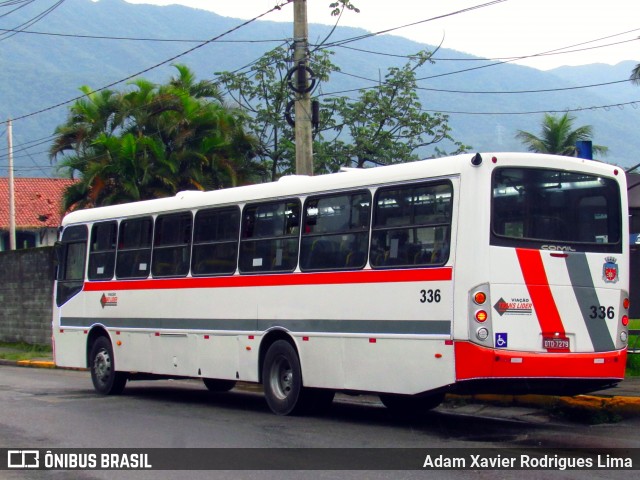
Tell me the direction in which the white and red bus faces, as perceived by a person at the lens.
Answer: facing away from the viewer and to the left of the viewer

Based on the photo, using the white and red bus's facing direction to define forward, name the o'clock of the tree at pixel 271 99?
The tree is roughly at 1 o'clock from the white and red bus.

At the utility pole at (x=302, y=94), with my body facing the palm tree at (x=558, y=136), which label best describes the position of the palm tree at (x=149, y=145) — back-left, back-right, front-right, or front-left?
front-left

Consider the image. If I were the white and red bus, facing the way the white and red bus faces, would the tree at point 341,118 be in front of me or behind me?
in front

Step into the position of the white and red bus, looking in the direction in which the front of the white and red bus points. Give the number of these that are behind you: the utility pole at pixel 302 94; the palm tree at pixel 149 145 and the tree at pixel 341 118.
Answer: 0

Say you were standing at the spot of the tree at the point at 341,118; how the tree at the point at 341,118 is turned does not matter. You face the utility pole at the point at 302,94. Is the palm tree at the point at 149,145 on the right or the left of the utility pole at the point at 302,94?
right

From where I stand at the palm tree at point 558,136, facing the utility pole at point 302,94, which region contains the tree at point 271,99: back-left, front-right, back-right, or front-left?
front-right

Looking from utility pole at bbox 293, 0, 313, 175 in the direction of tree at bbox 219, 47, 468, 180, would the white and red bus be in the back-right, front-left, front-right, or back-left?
back-right

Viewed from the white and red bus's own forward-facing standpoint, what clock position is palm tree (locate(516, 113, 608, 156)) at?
The palm tree is roughly at 2 o'clock from the white and red bus.

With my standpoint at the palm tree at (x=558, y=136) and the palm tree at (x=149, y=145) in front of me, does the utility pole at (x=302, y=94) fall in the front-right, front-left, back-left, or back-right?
front-left

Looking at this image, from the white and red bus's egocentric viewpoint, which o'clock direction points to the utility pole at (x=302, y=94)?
The utility pole is roughly at 1 o'clock from the white and red bus.

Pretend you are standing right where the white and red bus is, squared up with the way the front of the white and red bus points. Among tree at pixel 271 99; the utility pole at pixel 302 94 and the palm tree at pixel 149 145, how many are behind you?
0

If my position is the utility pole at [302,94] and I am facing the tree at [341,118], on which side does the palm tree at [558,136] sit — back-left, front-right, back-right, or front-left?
front-right
